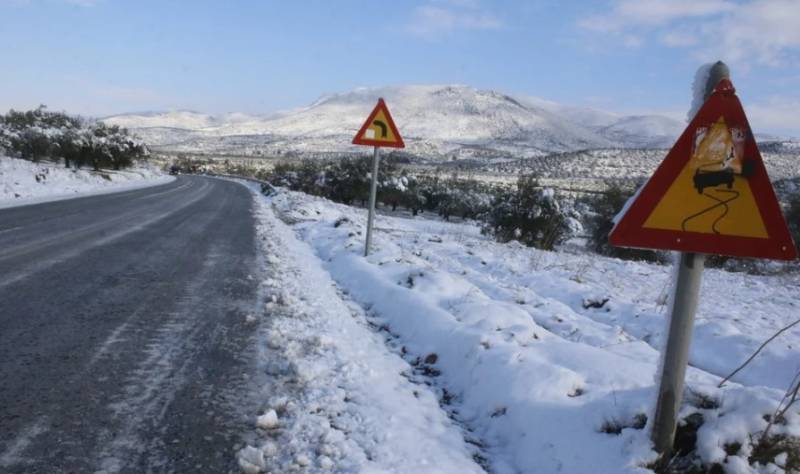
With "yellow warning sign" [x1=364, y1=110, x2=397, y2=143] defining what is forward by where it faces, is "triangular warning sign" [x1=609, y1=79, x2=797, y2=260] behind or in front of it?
in front

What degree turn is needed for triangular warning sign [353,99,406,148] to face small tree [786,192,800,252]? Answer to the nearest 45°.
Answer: approximately 135° to its left

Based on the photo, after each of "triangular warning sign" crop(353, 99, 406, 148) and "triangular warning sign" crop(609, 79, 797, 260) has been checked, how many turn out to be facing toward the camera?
2

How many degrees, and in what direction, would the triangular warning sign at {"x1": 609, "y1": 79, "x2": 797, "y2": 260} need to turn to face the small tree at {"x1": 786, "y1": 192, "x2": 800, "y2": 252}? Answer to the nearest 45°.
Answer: approximately 180°

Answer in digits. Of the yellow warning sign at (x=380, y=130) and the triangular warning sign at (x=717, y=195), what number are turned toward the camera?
2

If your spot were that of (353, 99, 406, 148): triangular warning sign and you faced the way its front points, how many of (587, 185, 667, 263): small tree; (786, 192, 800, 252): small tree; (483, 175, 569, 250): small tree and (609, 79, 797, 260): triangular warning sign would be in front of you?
1

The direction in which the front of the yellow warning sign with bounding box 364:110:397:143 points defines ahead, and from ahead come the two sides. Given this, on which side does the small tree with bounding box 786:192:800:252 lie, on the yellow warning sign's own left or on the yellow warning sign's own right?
on the yellow warning sign's own left

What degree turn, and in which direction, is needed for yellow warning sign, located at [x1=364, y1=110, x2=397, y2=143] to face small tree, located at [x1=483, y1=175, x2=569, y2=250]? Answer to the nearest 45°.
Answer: approximately 135° to its left

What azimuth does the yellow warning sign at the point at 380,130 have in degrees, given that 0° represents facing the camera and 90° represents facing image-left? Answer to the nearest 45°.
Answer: approximately 0°

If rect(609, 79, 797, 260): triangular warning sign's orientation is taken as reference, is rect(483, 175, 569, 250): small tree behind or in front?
behind

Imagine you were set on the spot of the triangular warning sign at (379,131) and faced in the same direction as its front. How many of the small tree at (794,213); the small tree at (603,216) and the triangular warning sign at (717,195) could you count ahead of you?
1

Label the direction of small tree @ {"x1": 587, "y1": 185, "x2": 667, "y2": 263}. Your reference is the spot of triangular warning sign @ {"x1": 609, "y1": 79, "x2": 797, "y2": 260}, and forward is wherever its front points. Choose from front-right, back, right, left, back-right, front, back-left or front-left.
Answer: back
